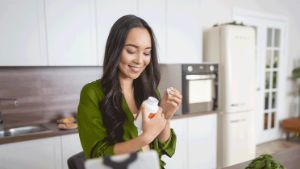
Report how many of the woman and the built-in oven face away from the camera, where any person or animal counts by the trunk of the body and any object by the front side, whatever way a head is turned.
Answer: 0

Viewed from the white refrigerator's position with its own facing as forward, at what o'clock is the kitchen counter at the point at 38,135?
The kitchen counter is roughly at 3 o'clock from the white refrigerator.

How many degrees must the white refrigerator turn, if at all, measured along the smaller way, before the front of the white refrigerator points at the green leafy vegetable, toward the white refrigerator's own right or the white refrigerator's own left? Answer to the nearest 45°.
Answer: approximately 45° to the white refrigerator's own right

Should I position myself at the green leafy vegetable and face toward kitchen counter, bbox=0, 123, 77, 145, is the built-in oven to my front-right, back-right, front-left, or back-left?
front-right

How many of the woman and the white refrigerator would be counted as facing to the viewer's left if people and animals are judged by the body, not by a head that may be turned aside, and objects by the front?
0

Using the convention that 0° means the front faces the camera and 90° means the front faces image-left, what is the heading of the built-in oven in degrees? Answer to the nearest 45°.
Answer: approximately 315°

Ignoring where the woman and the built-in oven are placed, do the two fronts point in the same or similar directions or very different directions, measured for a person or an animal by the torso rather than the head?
same or similar directions

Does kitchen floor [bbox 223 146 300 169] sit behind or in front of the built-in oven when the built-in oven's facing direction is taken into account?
in front

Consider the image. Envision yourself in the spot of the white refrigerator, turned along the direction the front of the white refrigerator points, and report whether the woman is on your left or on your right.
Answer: on your right

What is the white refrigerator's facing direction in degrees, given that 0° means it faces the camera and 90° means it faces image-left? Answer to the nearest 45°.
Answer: approximately 315°

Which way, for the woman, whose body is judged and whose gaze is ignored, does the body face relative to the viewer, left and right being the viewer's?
facing the viewer and to the right of the viewer
